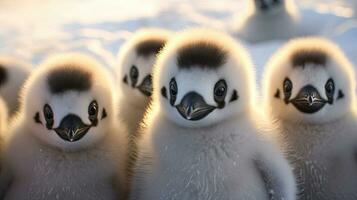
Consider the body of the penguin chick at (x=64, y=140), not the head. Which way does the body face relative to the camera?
toward the camera

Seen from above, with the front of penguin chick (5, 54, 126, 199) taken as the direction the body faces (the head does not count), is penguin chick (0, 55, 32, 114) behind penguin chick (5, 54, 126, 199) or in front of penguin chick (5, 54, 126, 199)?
behind

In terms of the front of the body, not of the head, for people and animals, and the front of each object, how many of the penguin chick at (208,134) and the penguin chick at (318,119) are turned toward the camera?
2

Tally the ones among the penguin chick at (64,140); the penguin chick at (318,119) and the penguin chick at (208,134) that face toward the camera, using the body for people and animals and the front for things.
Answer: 3

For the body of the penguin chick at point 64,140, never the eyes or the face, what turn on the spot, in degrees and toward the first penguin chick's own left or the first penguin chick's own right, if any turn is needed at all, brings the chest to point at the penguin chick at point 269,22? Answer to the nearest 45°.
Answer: approximately 135° to the first penguin chick's own left

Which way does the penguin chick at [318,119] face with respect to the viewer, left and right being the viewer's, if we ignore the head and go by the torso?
facing the viewer

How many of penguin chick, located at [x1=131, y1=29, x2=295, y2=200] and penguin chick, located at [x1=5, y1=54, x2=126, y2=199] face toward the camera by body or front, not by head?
2

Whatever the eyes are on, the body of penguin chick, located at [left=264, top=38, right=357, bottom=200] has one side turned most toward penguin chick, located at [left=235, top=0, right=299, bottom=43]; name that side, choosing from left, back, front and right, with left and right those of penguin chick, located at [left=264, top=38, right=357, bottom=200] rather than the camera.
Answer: back

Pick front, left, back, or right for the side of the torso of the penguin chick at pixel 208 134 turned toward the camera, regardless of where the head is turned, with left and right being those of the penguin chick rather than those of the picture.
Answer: front
